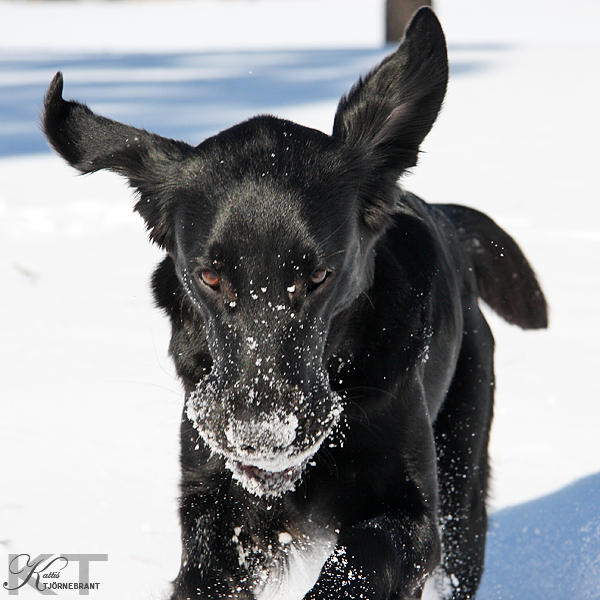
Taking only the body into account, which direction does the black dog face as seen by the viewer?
toward the camera
